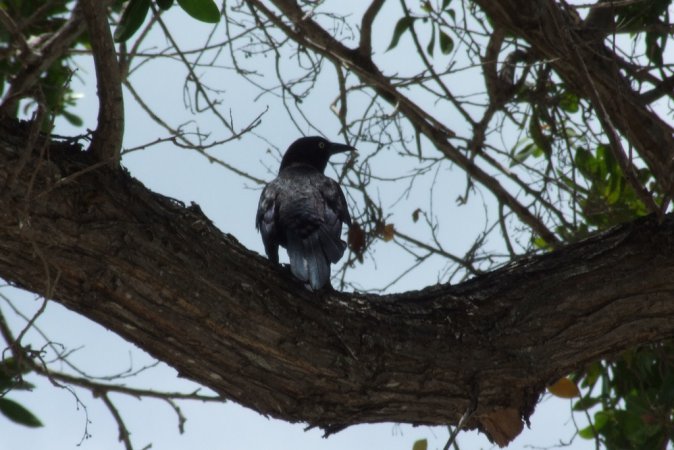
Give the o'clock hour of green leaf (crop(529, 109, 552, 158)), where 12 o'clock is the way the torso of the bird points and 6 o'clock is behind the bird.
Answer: The green leaf is roughly at 2 o'clock from the bird.

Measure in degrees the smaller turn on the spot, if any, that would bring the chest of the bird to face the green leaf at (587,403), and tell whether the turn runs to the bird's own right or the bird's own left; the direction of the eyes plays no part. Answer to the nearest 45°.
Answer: approximately 45° to the bird's own right

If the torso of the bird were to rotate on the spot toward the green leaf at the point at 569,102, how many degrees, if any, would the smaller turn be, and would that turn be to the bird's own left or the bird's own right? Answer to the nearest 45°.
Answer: approximately 45° to the bird's own right

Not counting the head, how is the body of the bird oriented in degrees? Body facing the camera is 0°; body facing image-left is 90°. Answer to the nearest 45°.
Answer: approximately 180°

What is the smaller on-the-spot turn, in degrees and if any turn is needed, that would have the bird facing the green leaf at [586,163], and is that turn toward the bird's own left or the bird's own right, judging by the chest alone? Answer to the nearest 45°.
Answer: approximately 45° to the bird's own right
